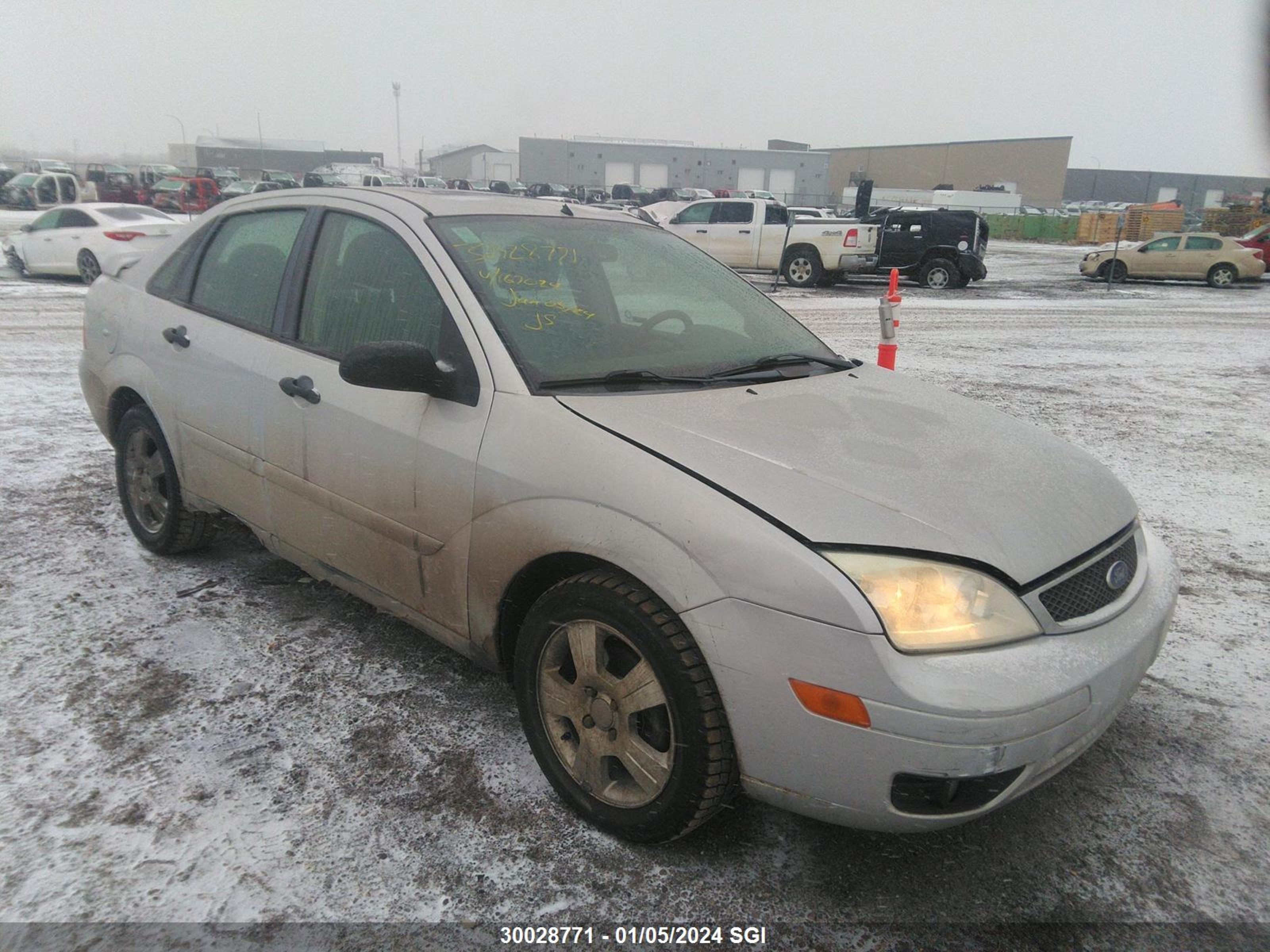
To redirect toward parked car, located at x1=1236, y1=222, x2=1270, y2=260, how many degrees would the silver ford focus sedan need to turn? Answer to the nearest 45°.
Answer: approximately 90° to its left

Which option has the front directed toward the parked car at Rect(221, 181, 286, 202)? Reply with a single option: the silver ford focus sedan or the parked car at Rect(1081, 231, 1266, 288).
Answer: the parked car at Rect(1081, 231, 1266, 288)

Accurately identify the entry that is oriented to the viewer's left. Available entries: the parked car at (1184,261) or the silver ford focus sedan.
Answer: the parked car

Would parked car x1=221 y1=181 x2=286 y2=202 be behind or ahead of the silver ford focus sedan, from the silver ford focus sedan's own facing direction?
behind

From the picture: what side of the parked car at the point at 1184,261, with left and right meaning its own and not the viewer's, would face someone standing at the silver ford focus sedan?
left

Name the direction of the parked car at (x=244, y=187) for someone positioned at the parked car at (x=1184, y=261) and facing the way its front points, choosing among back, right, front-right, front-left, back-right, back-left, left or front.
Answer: front

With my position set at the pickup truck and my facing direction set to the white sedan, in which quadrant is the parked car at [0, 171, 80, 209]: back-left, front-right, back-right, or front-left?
front-right

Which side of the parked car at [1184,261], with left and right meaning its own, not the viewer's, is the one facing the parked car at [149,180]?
front

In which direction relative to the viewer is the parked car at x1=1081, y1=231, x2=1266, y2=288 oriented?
to the viewer's left

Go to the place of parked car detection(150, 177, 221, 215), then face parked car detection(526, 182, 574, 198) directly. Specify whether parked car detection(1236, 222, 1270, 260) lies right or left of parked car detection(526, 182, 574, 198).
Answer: right

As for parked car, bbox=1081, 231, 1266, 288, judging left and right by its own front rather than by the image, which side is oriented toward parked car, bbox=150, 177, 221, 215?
front
